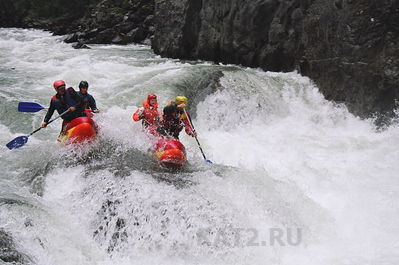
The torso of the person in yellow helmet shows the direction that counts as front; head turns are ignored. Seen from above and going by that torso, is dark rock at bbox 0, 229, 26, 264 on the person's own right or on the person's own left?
on the person's own right

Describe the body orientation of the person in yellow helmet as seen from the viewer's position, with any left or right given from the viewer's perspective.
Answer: facing the viewer and to the right of the viewer

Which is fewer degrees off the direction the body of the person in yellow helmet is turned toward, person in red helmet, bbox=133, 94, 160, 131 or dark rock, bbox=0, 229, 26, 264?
the dark rock

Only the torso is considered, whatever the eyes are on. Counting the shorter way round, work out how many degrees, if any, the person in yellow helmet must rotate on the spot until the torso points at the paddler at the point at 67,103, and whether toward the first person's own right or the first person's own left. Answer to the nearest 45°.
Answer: approximately 135° to the first person's own right

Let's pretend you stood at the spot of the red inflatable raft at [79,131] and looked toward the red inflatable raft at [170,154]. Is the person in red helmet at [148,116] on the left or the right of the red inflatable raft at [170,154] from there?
left

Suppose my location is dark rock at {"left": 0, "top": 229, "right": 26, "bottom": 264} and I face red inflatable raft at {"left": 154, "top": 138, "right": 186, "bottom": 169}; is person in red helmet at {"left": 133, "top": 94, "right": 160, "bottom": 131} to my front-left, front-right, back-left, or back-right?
front-left
